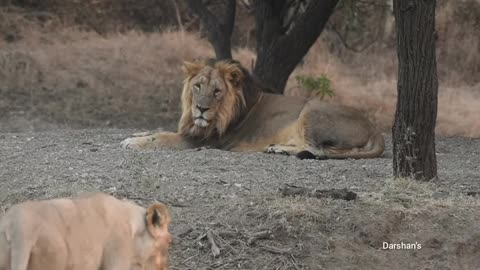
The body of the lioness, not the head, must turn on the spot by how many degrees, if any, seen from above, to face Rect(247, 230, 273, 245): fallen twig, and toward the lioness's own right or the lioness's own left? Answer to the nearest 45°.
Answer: approximately 45° to the lioness's own left

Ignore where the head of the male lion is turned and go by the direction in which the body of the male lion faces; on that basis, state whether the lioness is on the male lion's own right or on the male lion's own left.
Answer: on the male lion's own left

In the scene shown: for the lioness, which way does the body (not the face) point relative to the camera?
to the viewer's right

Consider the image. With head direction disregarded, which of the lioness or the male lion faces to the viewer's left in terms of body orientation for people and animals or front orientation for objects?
the male lion

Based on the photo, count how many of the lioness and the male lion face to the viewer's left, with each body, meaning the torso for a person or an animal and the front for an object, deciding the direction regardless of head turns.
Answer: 1

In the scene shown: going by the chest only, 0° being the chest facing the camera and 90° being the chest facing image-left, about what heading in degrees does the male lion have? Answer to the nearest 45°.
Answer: approximately 90°

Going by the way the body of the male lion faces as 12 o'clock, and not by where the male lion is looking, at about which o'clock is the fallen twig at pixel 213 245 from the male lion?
The fallen twig is roughly at 9 o'clock from the male lion.

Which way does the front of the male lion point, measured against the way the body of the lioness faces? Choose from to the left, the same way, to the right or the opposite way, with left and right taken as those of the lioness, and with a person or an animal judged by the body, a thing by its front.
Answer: the opposite way

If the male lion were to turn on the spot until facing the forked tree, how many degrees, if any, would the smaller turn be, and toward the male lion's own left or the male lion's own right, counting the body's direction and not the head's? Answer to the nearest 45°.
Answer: approximately 90° to the male lion's own right
